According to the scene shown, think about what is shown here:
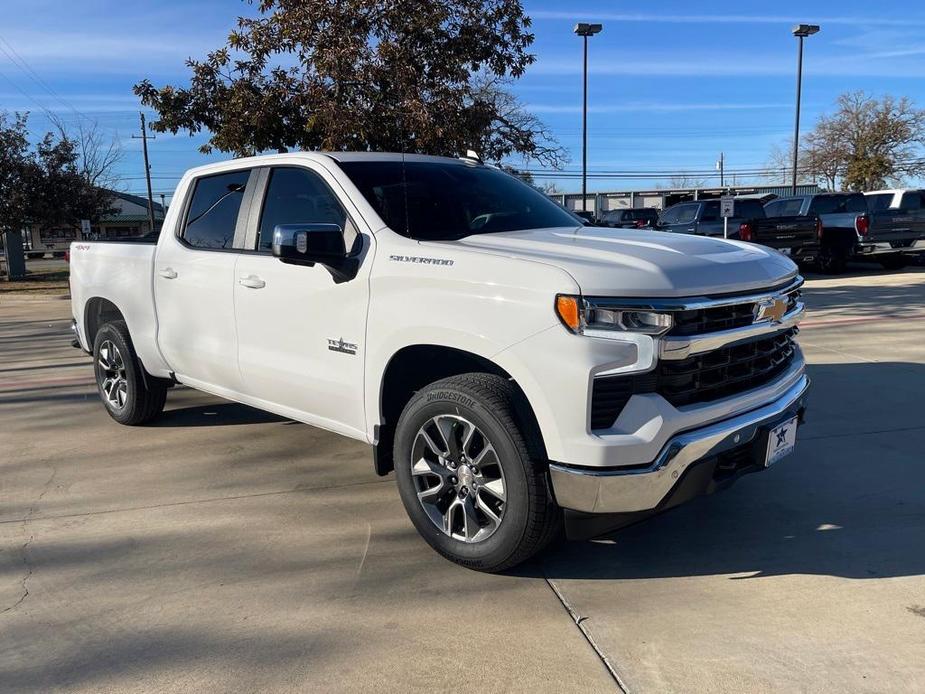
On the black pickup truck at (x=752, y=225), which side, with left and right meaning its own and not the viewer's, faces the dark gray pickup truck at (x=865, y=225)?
right

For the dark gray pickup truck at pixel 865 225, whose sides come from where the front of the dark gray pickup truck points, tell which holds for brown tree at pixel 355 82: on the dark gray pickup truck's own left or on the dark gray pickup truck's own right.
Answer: on the dark gray pickup truck's own left

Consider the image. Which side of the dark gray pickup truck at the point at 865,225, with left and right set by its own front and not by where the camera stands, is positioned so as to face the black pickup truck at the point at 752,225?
left

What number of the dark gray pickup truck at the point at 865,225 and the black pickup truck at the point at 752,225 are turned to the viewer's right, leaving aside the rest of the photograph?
0

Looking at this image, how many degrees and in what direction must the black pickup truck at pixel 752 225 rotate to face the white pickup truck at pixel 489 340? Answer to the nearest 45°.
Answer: approximately 135° to its left

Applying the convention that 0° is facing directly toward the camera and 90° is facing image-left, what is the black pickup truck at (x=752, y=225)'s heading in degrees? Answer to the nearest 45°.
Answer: approximately 135°

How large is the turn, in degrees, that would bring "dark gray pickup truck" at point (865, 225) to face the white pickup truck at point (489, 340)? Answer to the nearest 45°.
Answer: approximately 135° to its left

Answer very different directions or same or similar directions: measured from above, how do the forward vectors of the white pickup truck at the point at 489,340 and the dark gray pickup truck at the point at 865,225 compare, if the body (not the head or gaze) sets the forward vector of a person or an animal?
very different directions

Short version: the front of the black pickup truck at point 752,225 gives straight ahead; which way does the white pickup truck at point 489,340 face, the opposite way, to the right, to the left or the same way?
the opposite way

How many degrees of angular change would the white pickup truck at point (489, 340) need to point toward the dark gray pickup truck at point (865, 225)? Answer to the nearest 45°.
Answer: approximately 90° to its left

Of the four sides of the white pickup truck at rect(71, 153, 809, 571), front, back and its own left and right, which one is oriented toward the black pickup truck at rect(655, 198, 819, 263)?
left

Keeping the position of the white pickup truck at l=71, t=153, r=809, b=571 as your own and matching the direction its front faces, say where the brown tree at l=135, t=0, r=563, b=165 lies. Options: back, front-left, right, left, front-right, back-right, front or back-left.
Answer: back-left

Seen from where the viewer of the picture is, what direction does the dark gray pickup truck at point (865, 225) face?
facing away from the viewer and to the left of the viewer
